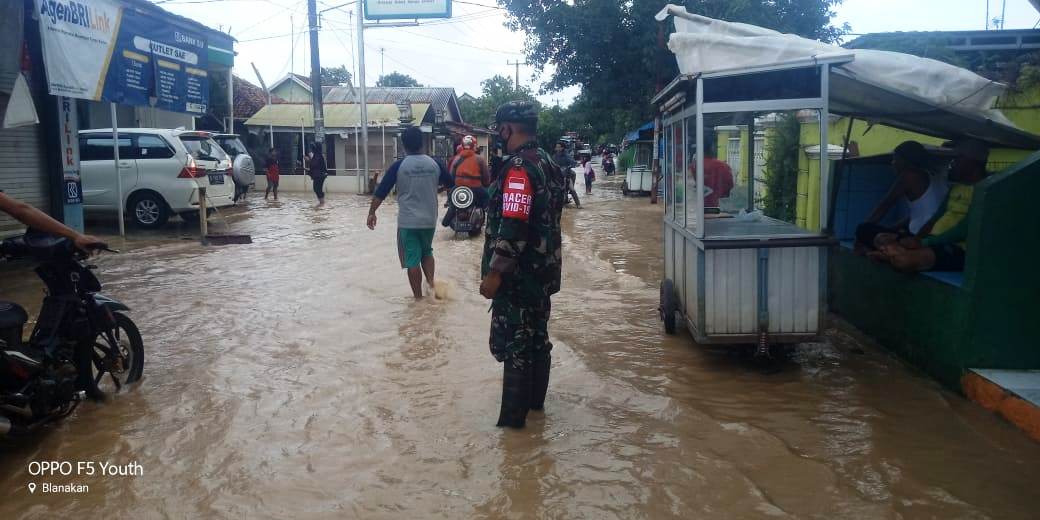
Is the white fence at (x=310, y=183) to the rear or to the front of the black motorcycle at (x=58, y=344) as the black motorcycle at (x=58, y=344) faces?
to the front

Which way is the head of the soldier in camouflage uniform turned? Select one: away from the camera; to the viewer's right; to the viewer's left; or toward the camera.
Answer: to the viewer's left

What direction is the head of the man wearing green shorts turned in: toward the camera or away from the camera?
away from the camera

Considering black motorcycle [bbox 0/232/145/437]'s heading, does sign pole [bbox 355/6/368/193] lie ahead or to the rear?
ahead

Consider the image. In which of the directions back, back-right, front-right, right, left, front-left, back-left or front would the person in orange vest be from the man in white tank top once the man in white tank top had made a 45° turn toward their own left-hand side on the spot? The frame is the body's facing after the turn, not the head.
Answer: right

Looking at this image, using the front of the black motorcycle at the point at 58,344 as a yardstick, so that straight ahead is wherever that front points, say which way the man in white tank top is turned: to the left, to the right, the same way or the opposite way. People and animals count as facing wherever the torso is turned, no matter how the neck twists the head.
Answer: the opposite way

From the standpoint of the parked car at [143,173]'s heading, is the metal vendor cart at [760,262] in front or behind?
behind

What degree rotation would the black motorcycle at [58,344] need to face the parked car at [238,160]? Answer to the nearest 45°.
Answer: approximately 45° to its left

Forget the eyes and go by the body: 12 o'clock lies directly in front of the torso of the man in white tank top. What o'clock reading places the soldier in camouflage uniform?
The soldier in camouflage uniform is roughly at 10 o'clock from the man in white tank top.

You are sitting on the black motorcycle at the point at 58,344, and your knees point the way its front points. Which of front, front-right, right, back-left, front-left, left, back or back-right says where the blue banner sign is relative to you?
front-left

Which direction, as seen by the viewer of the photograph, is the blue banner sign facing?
facing the viewer and to the right of the viewer

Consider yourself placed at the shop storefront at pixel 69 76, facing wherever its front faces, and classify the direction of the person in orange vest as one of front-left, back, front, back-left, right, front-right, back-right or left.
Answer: front-left
